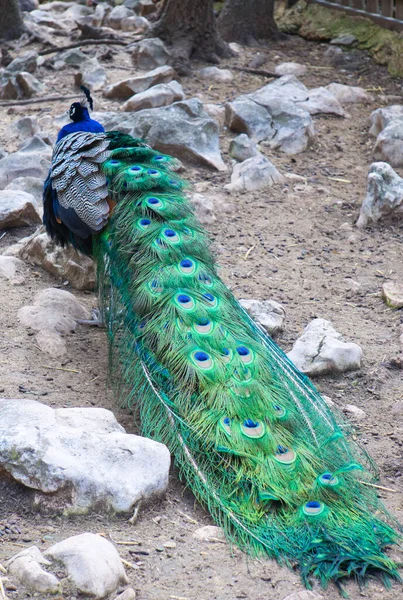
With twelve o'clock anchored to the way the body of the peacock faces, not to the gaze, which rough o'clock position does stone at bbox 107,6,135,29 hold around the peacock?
The stone is roughly at 1 o'clock from the peacock.

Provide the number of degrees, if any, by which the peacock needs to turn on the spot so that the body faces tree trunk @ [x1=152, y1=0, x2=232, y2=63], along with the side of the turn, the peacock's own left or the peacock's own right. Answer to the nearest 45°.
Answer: approximately 45° to the peacock's own right

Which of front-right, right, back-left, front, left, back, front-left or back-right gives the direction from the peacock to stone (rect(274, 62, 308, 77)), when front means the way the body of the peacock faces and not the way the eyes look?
front-right

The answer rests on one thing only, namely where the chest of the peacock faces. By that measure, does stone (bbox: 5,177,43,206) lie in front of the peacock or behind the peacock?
in front

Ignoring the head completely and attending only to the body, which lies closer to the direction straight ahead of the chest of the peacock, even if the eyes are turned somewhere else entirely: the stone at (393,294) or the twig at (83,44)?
the twig

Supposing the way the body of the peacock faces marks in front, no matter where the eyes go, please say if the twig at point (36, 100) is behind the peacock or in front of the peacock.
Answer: in front

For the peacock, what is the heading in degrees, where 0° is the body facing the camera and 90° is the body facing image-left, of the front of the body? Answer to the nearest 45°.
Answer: approximately 135°

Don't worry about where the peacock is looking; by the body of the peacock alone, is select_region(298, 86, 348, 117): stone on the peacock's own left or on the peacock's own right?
on the peacock's own right

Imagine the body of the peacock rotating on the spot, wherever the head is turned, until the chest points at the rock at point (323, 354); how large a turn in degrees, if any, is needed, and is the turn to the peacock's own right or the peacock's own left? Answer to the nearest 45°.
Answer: approximately 90° to the peacock's own right
